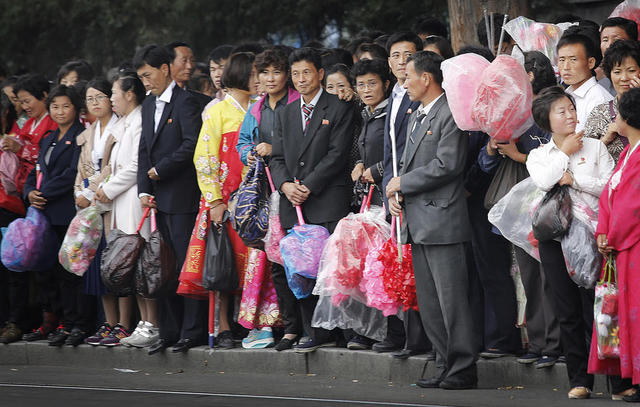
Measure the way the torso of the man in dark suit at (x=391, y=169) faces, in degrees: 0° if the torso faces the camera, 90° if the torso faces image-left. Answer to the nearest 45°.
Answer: approximately 45°

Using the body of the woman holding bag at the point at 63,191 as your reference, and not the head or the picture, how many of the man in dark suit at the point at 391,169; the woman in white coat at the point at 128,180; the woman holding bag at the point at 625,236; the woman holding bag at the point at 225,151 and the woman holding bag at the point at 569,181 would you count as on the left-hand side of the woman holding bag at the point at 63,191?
5

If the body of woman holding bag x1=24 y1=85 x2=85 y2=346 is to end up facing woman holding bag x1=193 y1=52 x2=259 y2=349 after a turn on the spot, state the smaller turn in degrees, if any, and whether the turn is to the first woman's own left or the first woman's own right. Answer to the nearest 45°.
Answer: approximately 90° to the first woman's own left

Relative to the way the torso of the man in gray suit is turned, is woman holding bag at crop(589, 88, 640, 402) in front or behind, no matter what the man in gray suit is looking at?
behind

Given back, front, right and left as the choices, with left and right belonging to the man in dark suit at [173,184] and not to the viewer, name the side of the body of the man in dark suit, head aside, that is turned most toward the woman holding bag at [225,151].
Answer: left

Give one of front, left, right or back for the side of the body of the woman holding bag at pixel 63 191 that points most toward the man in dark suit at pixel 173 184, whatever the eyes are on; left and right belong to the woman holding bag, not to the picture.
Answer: left

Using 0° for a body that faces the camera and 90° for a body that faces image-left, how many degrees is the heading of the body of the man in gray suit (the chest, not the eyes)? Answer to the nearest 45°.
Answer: approximately 90°

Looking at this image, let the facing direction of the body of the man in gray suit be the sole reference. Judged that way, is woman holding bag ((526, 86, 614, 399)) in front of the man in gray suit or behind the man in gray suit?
behind

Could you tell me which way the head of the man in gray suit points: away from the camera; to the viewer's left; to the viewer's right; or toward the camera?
to the viewer's left

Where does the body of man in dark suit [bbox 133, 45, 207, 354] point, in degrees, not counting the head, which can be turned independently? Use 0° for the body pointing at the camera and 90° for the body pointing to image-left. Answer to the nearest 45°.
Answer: approximately 45°

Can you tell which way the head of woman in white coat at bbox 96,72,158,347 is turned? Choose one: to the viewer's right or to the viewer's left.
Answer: to the viewer's left

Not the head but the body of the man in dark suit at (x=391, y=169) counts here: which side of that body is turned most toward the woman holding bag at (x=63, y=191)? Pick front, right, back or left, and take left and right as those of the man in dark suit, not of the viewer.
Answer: right

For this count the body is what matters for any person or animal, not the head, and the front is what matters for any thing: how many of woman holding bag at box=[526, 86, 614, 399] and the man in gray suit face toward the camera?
1
